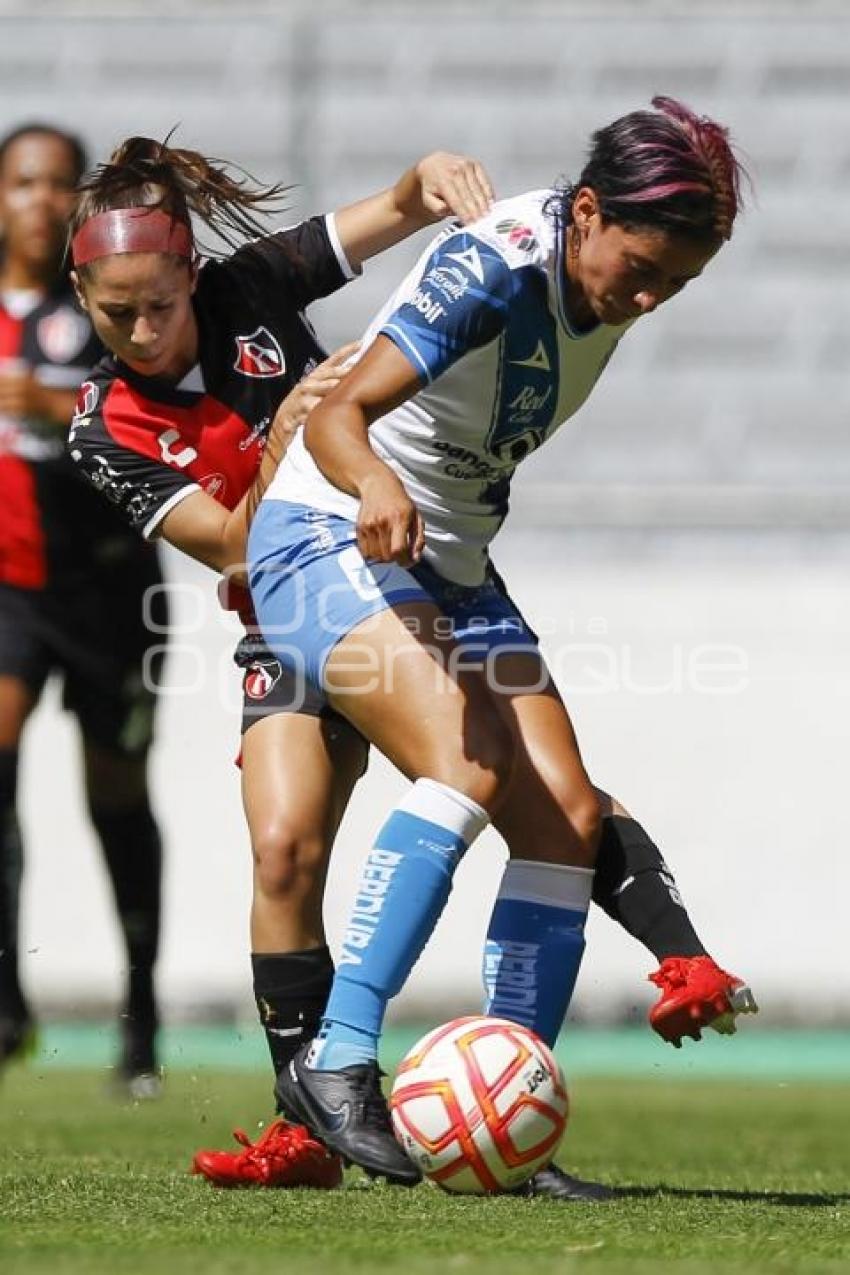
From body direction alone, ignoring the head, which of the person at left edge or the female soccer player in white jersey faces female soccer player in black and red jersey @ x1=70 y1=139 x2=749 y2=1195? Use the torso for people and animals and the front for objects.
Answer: the person at left edge

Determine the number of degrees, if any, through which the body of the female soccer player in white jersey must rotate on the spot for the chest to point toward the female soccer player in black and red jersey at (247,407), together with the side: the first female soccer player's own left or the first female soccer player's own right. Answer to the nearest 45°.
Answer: approximately 180°

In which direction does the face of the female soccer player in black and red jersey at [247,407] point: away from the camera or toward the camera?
toward the camera

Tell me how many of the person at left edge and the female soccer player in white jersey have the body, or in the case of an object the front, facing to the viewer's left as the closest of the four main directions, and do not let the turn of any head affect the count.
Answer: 0

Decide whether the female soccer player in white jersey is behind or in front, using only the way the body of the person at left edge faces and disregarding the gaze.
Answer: in front

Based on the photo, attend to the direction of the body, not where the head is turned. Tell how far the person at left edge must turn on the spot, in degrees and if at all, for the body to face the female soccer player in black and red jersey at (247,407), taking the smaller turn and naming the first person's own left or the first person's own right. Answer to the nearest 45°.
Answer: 0° — they already face them

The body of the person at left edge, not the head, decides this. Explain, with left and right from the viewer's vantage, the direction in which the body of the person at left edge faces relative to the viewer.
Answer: facing the viewer

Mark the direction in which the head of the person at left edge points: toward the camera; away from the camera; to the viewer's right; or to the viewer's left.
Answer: toward the camera

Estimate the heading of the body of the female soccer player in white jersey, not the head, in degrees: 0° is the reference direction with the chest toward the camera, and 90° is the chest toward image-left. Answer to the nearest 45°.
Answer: approximately 315°
